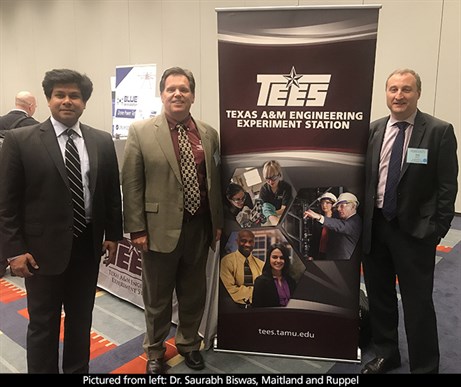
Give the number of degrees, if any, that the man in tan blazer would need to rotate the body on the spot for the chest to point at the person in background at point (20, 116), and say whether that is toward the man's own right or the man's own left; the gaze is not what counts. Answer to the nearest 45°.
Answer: approximately 135° to the man's own right

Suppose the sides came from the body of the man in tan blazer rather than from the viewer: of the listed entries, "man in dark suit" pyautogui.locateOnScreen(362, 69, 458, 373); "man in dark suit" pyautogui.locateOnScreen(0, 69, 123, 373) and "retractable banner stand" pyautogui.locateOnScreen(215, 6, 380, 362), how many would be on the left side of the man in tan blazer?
2

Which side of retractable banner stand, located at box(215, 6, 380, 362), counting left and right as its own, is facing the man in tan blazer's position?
right

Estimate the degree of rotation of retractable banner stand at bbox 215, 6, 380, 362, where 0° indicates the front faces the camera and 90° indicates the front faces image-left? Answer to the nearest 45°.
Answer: approximately 0°

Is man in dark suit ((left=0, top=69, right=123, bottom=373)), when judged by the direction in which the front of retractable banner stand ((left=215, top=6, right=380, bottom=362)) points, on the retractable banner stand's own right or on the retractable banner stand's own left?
on the retractable banner stand's own right
